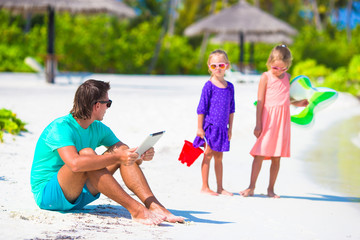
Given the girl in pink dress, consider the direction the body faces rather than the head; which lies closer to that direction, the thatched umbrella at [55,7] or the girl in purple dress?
the girl in purple dress

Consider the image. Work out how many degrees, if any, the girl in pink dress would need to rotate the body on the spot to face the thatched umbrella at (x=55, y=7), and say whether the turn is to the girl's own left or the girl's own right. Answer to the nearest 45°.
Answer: approximately 135° to the girl's own right

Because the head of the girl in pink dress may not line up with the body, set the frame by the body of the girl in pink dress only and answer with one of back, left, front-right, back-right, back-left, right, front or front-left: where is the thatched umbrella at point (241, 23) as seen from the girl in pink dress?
back

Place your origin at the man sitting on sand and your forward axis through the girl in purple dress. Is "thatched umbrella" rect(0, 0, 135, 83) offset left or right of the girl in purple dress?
left

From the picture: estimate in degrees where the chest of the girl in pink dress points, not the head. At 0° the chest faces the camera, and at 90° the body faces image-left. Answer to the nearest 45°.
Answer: approximately 0°

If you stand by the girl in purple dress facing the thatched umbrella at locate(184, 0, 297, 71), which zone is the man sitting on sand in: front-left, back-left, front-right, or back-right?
back-left

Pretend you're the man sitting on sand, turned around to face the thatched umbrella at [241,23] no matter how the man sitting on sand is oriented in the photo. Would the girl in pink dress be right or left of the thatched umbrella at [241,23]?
right

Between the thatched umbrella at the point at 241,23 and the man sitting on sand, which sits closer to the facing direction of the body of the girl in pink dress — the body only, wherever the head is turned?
the man sitting on sand

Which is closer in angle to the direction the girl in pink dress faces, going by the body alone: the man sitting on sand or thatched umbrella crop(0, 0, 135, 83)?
the man sitting on sand

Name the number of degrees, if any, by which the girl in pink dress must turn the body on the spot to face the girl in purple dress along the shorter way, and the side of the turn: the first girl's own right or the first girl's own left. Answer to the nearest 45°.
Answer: approximately 90° to the first girl's own right

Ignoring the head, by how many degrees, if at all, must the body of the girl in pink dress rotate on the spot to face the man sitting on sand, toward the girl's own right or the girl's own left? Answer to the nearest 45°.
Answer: approximately 45° to the girl's own right
